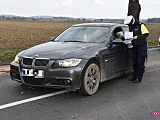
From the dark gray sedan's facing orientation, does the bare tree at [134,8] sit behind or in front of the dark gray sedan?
behind

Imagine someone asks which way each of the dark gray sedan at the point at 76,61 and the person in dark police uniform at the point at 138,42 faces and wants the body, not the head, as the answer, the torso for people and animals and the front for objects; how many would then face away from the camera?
0

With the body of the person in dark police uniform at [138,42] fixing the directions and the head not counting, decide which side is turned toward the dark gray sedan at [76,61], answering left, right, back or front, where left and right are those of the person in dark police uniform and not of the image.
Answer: front

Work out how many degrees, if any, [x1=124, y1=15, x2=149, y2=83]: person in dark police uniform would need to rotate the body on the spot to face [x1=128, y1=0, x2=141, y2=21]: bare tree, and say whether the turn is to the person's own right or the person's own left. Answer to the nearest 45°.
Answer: approximately 135° to the person's own right

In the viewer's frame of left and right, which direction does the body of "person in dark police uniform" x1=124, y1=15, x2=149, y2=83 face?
facing the viewer and to the left of the viewer

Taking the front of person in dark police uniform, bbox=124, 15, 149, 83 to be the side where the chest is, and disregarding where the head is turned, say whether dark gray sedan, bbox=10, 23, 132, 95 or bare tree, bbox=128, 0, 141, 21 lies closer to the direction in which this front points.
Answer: the dark gray sedan

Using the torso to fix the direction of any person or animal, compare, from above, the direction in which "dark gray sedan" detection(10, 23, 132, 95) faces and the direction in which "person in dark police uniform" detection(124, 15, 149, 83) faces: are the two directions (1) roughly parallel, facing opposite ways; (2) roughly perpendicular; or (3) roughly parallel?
roughly parallel
